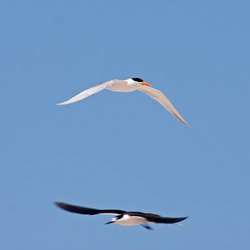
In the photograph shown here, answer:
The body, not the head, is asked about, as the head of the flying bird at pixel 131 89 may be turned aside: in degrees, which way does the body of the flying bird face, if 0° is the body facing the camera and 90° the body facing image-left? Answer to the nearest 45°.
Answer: approximately 315°
